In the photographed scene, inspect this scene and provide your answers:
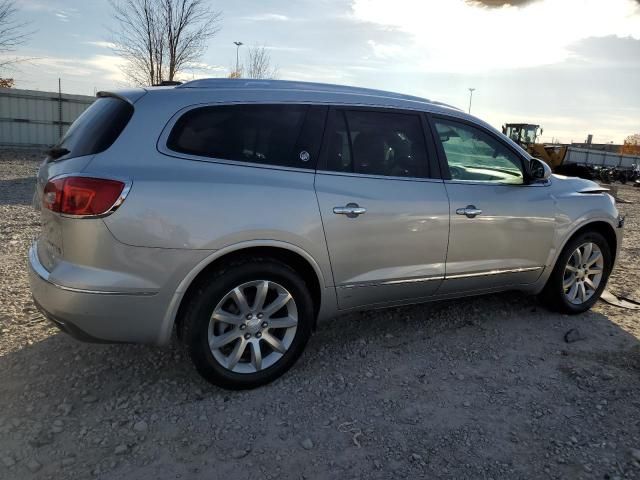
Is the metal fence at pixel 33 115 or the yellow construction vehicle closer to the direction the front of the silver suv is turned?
the yellow construction vehicle

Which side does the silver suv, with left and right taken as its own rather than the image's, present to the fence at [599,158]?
front

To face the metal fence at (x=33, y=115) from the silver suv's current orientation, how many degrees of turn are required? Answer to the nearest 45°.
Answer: approximately 90° to its left

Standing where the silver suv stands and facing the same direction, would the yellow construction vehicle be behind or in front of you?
in front

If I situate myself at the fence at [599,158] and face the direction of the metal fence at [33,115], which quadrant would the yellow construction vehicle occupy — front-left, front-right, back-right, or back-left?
front-left

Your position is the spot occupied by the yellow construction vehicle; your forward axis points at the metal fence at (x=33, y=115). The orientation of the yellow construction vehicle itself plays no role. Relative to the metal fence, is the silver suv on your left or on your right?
left

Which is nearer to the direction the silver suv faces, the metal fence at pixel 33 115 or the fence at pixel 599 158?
the fence at pixel 599 158

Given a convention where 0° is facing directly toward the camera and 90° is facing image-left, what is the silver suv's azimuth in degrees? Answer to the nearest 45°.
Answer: approximately 225°
